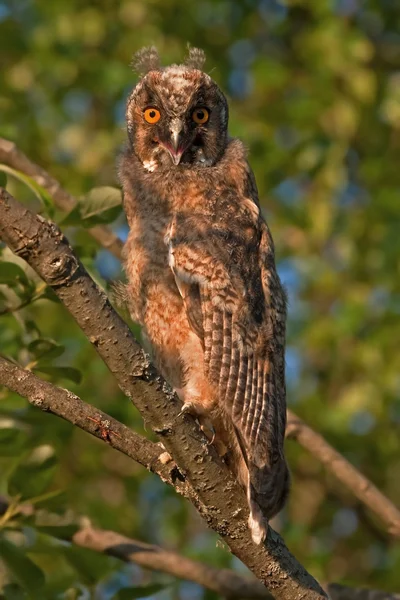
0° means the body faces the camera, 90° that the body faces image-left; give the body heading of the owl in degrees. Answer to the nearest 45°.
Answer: approximately 45°

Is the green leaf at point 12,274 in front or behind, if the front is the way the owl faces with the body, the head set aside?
in front

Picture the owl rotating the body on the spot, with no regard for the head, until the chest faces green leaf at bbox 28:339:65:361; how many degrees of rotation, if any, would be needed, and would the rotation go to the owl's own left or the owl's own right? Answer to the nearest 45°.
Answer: approximately 45° to the owl's own right
